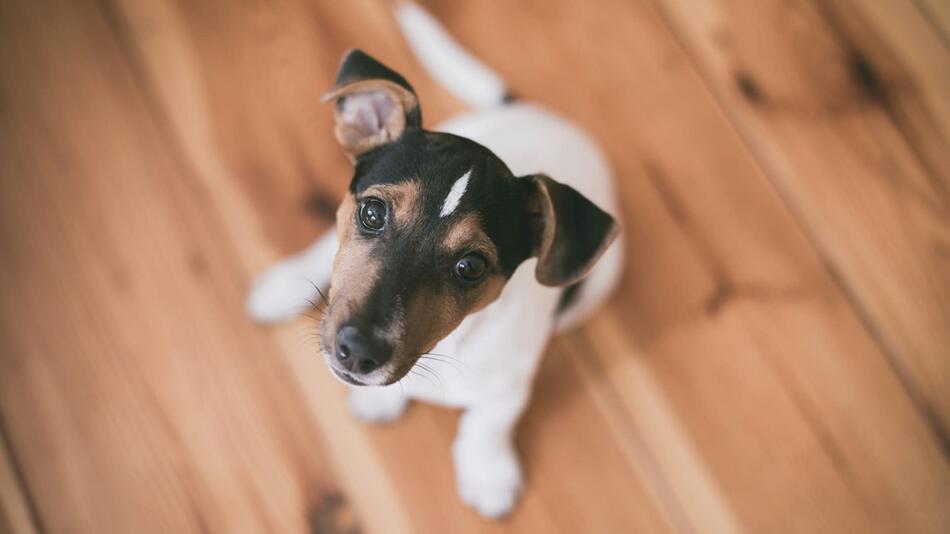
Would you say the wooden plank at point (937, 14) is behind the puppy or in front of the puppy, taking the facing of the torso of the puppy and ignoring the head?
behind

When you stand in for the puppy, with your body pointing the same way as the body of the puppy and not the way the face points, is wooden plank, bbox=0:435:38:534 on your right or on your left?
on your right

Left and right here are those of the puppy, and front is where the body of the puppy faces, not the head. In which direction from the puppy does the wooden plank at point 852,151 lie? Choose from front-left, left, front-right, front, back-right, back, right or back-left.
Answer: back

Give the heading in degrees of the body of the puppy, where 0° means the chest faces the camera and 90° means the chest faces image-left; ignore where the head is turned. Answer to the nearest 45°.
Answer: approximately 45°
